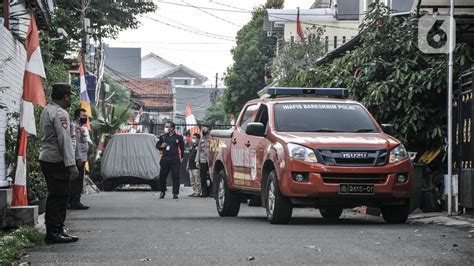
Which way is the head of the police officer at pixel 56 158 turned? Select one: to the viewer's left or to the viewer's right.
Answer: to the viewer's right

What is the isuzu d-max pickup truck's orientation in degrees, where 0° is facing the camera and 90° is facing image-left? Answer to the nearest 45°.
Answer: approximately 315°

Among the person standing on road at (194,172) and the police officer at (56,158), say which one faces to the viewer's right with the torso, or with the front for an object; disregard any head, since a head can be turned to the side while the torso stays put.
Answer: the police officer

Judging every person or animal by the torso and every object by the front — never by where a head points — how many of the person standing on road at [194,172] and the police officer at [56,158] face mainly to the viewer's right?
1

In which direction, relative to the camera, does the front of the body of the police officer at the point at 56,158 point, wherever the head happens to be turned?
to the viewer's right

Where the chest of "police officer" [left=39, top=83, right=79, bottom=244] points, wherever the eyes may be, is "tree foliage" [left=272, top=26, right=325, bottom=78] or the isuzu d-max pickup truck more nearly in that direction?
the isuzu d-max pickup truck
